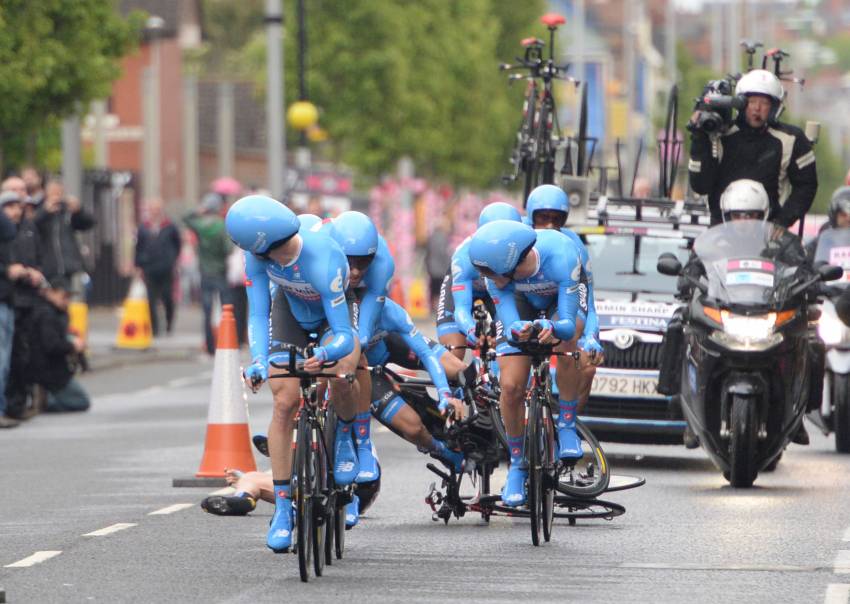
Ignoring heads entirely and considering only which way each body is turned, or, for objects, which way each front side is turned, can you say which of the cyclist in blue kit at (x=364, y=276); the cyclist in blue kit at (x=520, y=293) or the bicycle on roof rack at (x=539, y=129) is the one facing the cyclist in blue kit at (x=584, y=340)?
the bicycle on roof rack

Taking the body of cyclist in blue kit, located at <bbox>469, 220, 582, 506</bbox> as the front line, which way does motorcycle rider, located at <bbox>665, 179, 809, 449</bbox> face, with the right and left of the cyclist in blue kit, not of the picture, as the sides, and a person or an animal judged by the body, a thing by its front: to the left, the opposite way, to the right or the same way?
the same way

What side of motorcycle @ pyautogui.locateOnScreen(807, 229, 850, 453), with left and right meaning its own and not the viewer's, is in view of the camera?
front

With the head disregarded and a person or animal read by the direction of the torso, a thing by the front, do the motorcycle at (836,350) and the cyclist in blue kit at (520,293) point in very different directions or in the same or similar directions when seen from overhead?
same or similar directions

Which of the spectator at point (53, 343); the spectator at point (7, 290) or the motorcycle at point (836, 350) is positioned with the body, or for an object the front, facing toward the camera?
the motorcycle

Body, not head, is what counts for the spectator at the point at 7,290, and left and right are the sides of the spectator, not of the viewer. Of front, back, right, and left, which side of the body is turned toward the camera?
right

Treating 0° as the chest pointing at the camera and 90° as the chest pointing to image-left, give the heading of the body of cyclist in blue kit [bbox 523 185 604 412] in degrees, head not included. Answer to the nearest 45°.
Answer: approximately 0°

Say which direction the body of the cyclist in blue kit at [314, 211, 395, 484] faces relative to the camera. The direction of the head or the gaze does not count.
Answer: toward the camera

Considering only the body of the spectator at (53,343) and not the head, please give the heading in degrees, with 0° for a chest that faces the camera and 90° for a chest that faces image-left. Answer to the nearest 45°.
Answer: approximately 270°

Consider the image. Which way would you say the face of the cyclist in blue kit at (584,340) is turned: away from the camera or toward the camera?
toward the camera
